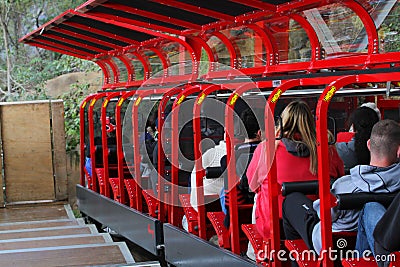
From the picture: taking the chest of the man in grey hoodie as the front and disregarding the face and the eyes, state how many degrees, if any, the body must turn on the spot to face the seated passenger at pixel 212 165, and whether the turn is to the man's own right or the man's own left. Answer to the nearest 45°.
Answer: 0° — they already face them

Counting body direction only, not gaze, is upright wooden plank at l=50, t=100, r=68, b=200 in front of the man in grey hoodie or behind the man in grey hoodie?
in front

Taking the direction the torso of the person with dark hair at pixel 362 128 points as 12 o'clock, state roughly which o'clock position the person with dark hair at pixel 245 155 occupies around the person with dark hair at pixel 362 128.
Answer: the person with dark hair at pixel 245 155 is roughly at 10 o'clock from the person with dark hair at pixel 362 128.

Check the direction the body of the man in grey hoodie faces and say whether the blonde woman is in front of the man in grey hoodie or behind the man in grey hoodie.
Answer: in front

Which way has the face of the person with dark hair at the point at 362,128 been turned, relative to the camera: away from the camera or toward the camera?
away from the camera

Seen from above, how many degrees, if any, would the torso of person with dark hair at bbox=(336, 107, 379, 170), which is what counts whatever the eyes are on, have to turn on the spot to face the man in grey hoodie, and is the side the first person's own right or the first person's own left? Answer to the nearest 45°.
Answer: approximately 135° to the first person's own left

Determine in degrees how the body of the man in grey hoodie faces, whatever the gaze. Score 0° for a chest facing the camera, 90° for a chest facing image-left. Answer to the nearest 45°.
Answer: approximately 135°

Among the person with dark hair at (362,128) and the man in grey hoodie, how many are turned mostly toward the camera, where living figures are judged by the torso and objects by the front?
0

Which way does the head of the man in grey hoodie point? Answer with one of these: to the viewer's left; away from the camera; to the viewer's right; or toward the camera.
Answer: away from the camera

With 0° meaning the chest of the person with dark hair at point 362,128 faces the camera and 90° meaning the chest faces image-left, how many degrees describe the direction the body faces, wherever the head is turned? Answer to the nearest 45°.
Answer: approximately 135°

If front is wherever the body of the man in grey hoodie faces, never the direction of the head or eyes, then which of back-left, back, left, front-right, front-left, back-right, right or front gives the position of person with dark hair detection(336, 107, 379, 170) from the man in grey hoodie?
front-right
